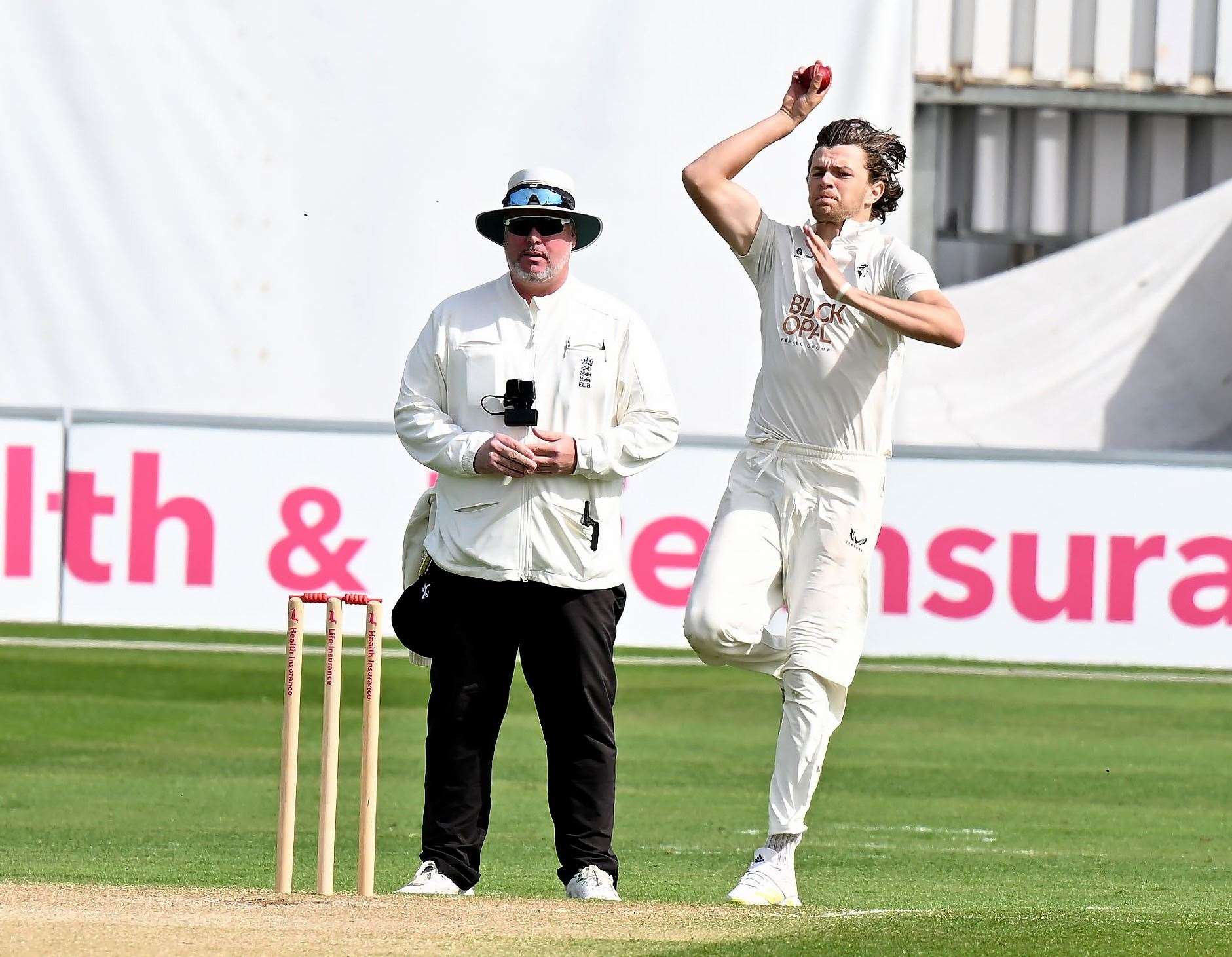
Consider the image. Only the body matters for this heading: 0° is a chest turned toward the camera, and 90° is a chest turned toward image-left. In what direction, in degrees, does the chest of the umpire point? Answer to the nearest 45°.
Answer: approximately 0°

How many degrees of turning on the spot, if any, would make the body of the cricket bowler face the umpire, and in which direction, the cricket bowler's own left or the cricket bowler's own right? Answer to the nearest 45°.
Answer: approximately 45° to the cricket bowler's own right

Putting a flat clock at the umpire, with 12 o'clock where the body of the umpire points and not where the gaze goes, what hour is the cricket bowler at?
The cricket bowler is roughly at 9 o'clock from the umpire.

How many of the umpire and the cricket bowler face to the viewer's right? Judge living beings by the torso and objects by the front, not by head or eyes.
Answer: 0

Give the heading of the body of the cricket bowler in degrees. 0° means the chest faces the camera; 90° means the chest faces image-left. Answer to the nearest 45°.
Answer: approximately 45°
